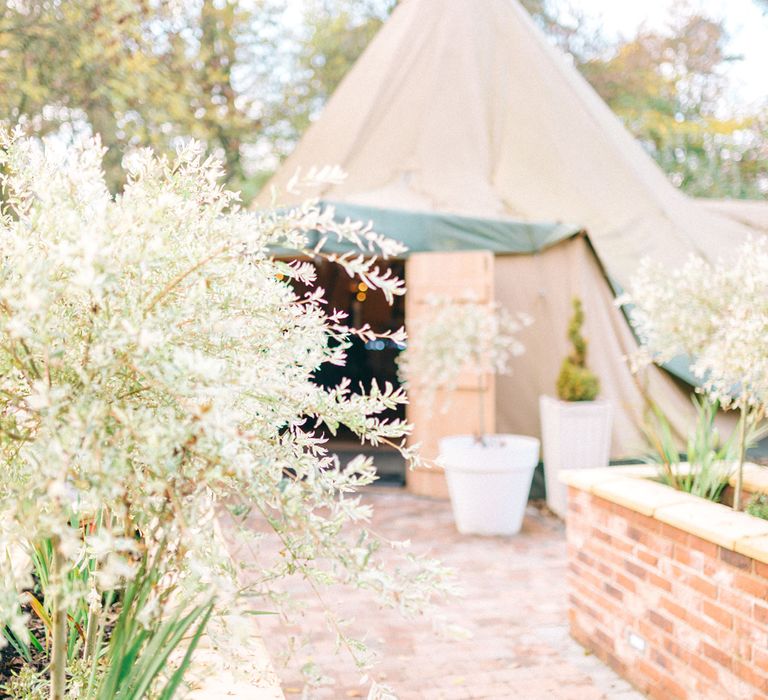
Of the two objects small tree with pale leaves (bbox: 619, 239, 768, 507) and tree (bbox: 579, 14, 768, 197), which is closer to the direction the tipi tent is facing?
the small tree with pale leaves

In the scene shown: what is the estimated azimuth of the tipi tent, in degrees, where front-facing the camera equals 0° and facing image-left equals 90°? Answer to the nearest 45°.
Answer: approximately 0°

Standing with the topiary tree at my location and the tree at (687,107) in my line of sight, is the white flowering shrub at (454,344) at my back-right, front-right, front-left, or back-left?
back-left

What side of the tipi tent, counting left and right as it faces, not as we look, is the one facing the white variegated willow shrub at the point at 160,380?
front

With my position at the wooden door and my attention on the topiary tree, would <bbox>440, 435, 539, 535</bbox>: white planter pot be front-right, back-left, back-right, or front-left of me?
front-right

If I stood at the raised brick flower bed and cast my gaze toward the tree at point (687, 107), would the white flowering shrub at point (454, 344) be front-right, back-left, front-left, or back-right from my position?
front-left

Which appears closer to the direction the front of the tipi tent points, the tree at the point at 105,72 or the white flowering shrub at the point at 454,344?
the white flowering shrub

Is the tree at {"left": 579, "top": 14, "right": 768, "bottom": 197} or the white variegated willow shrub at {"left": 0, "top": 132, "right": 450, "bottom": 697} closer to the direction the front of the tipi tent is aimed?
the white variegated willow shrub

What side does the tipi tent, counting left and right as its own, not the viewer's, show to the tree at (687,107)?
back

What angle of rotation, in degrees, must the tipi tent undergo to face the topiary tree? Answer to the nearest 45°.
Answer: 0° — it already faces it

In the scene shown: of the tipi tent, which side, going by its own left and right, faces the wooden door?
front

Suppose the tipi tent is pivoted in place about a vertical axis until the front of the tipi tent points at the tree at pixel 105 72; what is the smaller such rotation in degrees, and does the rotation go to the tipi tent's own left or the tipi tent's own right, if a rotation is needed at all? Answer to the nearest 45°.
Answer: approximately 90° to the tipi tent's own right

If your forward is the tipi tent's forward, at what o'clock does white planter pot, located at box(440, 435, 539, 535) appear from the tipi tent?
The white planter pot is roughly at 12 o'clock from the tipi tent.

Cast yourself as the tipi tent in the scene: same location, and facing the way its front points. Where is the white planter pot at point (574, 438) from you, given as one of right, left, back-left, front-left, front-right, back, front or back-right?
front

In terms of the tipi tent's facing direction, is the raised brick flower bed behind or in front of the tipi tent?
in front
